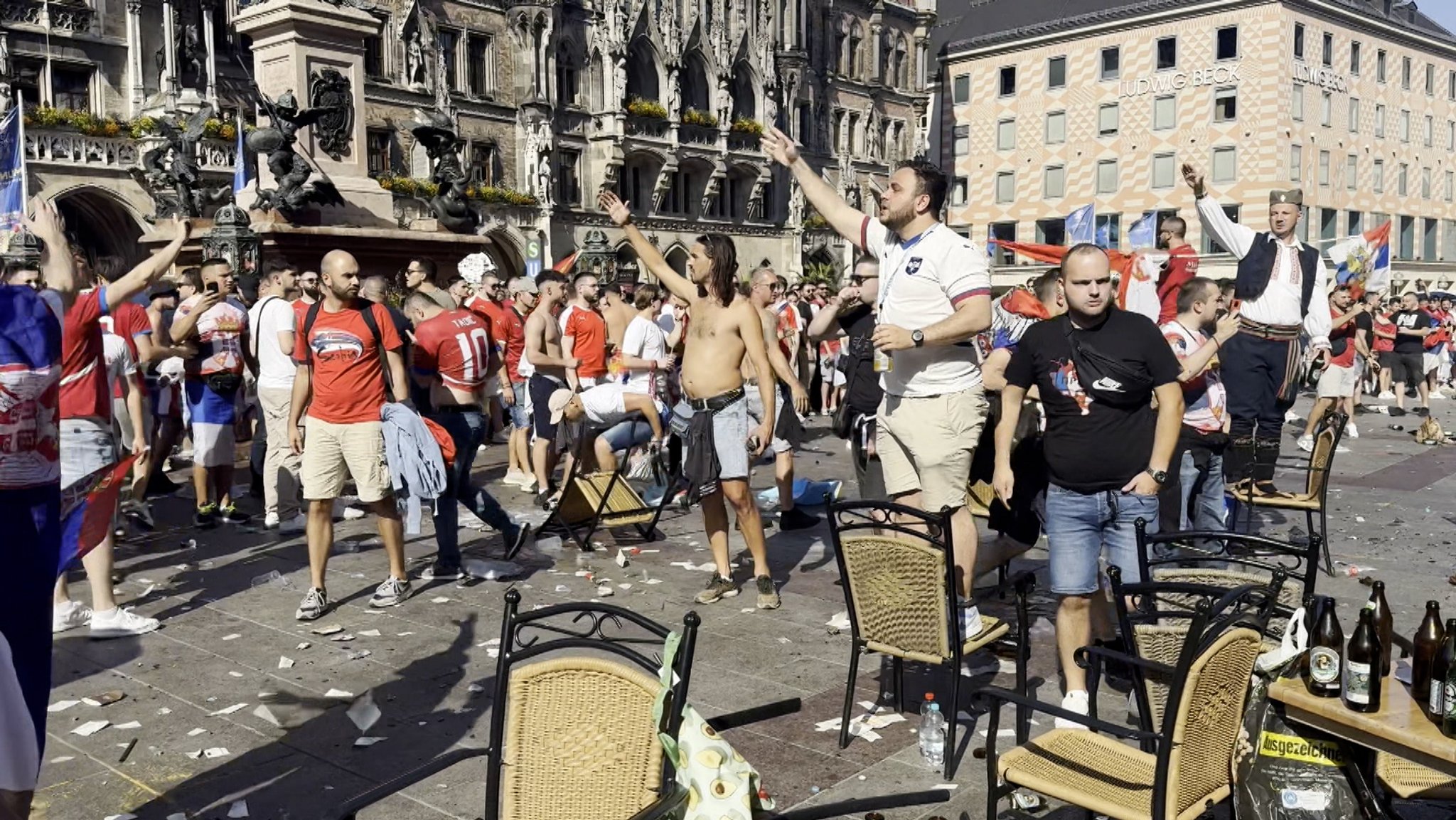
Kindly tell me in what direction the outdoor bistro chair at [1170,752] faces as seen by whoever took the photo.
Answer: facing away from the viewer and to the left of the viewer

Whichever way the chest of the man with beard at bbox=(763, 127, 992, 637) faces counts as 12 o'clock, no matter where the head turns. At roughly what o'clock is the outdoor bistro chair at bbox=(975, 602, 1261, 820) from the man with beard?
The outdoor bistro chair is roughly at 10 o'clock from the man with beard.

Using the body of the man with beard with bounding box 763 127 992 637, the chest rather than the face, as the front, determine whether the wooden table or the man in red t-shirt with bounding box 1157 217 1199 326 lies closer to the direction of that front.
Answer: the wooden table

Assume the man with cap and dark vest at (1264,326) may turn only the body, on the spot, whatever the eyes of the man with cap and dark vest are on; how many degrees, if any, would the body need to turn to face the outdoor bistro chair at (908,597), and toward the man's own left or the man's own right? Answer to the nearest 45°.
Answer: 0° — they already face it
